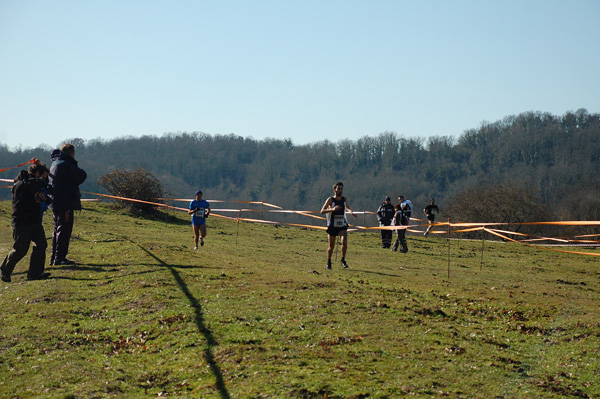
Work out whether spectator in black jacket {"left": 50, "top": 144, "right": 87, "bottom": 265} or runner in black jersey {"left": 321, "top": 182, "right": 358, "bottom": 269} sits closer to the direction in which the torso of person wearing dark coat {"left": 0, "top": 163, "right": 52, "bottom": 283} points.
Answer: the runner in black jersey

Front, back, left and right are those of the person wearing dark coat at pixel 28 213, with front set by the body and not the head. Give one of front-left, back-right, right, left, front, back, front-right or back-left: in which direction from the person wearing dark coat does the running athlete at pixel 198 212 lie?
front-left

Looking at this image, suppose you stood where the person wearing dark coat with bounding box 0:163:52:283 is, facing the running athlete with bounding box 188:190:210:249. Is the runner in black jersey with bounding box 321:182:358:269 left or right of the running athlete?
right

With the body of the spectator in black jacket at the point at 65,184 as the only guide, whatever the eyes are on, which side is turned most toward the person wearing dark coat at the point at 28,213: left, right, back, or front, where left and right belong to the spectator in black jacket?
back

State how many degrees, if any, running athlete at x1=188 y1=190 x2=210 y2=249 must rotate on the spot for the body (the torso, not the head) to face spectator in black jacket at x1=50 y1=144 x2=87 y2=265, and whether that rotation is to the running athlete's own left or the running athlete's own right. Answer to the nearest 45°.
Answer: approximately 45° to the running athlete's own right

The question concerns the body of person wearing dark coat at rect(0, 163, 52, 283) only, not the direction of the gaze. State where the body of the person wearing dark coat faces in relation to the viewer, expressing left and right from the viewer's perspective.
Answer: facing to the right of the viewer

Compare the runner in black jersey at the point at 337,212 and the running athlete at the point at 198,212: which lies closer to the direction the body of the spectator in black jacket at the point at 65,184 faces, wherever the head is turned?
the runner in black jersey

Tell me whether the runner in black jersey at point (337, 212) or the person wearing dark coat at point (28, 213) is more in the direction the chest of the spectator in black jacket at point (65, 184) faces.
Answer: the runner in black jersey

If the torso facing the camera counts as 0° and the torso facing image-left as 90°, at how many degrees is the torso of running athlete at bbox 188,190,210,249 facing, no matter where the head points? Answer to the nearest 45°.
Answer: approximately 0°

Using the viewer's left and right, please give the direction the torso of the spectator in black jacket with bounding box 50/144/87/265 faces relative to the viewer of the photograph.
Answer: facing away from the viewer and to the right of the viewer

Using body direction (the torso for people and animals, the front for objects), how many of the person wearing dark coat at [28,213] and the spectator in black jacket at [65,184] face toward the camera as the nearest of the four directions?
0

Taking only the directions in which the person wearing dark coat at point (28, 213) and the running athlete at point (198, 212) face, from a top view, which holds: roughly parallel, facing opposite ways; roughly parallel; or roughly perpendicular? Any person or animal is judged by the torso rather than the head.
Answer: roughly perpendicular

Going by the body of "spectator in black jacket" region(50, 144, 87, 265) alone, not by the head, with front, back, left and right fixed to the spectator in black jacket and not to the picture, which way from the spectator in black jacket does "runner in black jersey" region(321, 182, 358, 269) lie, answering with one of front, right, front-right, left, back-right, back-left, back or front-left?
front-right

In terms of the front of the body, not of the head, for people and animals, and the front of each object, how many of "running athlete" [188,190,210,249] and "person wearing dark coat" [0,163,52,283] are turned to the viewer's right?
1

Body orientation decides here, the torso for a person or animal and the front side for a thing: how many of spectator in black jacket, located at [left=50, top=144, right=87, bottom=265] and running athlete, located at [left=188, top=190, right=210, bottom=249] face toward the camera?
1

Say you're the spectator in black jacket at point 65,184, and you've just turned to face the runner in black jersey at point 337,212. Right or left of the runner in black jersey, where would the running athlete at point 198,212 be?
left
